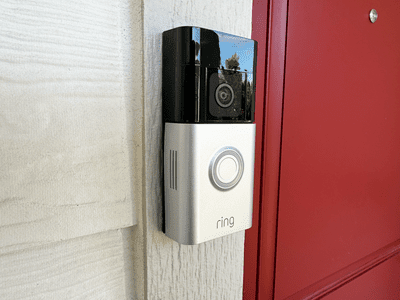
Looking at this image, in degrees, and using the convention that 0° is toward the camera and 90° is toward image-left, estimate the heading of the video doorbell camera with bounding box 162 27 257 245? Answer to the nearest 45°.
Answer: approximately 315°

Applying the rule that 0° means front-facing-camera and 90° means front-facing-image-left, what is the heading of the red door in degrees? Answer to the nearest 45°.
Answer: approximately 315°
